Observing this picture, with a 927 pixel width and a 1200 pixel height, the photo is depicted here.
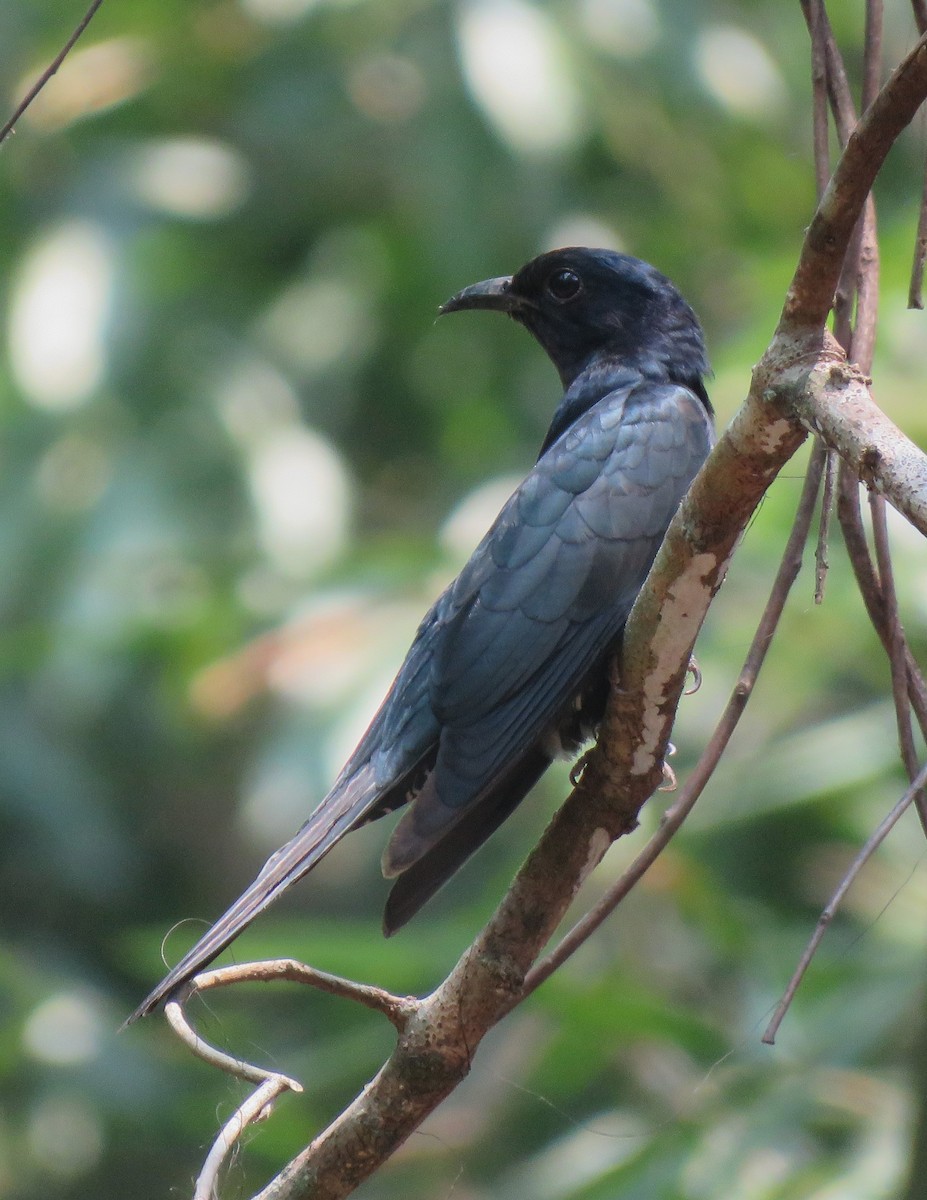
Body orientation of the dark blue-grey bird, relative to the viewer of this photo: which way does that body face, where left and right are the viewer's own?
facing away from the viewer and to the right of the viewer

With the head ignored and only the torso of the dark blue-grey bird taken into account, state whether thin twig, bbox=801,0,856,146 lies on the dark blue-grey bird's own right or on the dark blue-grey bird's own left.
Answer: on the dark blue-grey bird's own right
